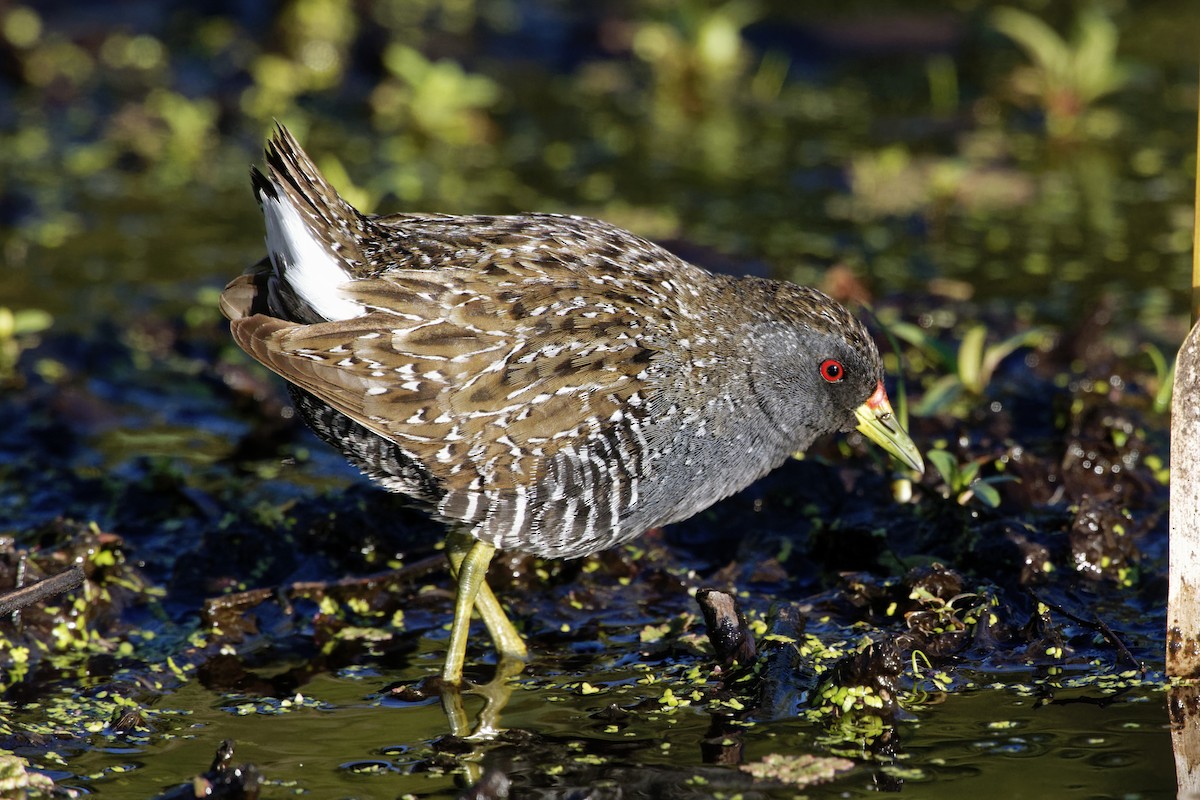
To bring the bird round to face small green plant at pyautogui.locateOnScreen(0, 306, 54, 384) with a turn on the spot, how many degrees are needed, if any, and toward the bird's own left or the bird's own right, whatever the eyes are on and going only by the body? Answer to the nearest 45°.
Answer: approximately 135° to the bird's own left

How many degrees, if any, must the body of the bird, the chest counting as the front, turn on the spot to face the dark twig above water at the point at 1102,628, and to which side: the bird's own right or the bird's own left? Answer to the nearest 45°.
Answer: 0° — it already faces it

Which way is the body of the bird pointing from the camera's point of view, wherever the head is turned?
to the viewer's right
